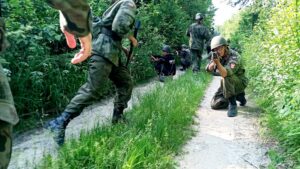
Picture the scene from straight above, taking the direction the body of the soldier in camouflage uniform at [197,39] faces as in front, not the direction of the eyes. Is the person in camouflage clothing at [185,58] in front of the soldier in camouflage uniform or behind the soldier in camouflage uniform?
in front

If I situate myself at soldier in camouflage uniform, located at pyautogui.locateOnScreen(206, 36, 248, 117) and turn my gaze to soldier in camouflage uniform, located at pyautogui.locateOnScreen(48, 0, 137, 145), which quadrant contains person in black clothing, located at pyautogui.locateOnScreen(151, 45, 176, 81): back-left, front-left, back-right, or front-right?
back-right

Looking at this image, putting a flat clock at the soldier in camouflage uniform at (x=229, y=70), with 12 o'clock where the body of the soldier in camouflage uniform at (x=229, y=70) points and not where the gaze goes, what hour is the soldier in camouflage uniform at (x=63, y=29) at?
the soldier in camouflage uniform at (x=63, y=29) is roughly at 11 o'clock from the soldier in camouflage uniform at (x=229, y=70).

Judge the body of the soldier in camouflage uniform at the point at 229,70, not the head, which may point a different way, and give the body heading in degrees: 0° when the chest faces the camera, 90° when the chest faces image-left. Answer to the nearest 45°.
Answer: approximately 45°

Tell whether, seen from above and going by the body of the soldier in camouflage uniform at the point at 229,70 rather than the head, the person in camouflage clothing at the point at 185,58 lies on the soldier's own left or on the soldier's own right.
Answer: on the soldier's own right
